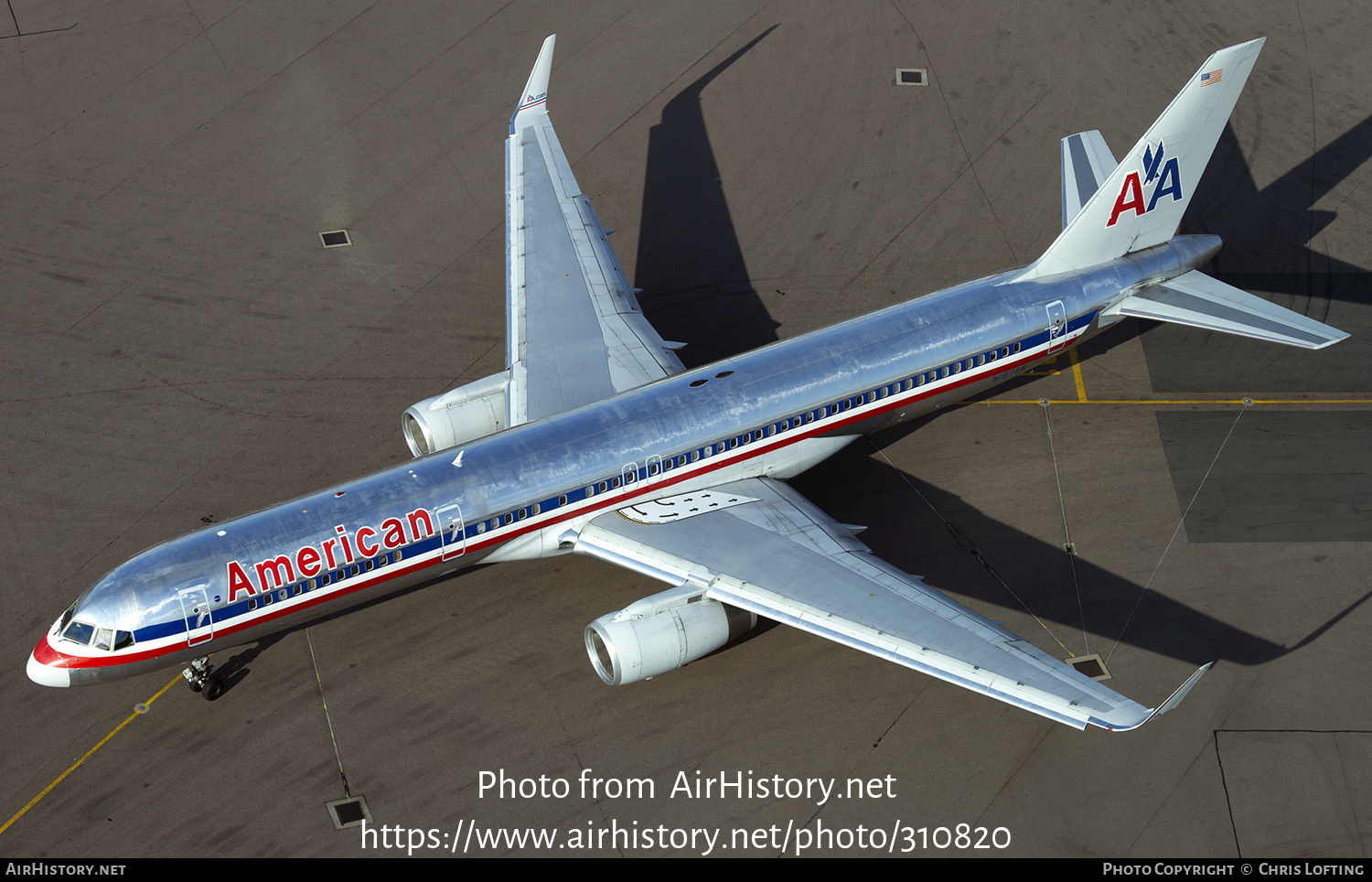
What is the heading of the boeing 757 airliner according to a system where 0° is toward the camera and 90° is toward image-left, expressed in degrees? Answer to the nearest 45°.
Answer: approximately 45°

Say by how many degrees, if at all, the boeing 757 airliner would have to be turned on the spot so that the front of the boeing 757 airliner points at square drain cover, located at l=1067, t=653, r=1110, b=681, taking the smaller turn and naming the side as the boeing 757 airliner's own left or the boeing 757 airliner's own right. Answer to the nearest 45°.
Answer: approximately 135° to the boeing 757 airliner's own left
